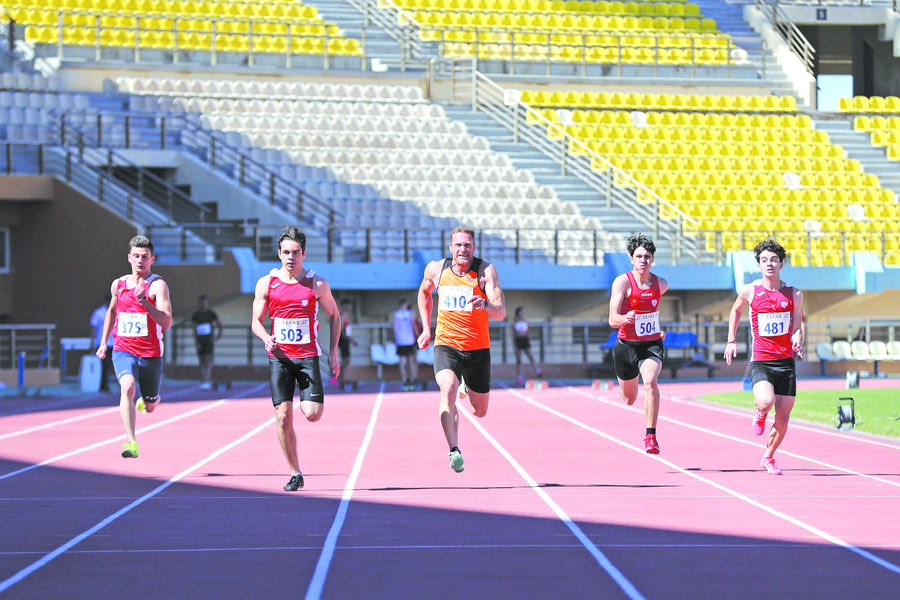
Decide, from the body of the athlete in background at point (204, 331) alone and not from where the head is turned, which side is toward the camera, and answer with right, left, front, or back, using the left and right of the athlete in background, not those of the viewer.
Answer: front

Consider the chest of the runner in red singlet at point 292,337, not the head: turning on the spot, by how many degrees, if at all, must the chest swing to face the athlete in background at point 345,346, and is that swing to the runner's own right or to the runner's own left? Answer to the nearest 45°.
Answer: approximately 180°

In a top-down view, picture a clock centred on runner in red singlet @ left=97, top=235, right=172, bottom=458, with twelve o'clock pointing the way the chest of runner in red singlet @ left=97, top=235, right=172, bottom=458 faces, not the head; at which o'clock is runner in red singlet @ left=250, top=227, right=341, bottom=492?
runner in red singlet @ left=250, top=227, right=341, bottom=492 is roughly at 11 o'clock from runner in red singlet @ left=97, top=235, right=172, bottom=458.

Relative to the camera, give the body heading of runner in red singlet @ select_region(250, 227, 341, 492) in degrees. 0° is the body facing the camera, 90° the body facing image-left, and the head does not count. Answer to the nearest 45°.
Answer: approximately 0°

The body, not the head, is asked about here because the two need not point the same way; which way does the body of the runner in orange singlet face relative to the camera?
toward the camera

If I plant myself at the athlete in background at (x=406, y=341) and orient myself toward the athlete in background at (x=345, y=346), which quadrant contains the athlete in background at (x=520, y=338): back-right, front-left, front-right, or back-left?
back-right

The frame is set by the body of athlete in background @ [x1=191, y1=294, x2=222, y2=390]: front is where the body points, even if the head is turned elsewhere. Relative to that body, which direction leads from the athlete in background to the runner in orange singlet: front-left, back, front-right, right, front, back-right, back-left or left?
front

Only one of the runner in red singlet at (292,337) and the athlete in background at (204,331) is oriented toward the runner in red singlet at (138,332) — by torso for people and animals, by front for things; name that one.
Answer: the athlete in background

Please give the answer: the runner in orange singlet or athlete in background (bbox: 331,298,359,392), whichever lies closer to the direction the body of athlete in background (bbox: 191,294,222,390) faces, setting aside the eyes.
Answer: the runner in orange singlet

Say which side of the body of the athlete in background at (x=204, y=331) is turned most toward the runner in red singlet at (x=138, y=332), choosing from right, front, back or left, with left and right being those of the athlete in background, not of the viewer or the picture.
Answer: front

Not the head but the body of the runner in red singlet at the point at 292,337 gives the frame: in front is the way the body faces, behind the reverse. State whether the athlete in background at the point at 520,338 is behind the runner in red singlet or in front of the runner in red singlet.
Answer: behind
